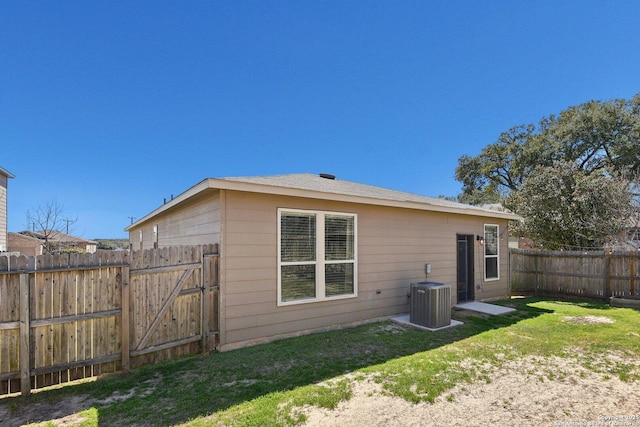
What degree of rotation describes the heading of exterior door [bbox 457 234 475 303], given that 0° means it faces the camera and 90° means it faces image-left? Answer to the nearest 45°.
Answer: approximately 315°

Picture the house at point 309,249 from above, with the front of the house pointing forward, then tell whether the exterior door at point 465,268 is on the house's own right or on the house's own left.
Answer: on the house's own right

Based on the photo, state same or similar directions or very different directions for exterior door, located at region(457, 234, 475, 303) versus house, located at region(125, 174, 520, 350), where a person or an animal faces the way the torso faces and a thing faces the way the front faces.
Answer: very different directions

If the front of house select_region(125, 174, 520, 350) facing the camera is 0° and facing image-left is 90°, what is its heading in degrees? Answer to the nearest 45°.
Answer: approximately 135°

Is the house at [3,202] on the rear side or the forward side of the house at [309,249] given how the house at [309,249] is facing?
on the forward side

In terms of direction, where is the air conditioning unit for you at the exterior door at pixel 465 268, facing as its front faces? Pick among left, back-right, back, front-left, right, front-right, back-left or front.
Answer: front-right
